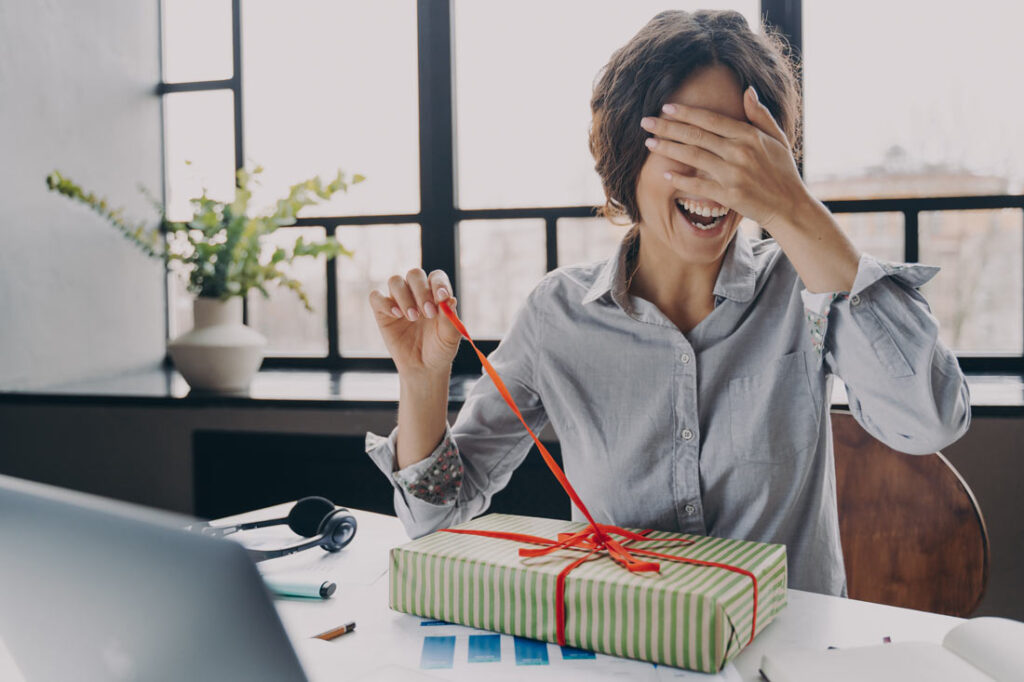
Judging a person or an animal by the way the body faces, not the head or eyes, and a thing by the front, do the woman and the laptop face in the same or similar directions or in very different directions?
very different directions

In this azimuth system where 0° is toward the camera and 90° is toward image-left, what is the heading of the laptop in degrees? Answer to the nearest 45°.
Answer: approximately 225°

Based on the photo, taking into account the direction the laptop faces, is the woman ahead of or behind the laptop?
ahead

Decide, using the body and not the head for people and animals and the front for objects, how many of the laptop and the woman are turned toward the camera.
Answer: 1

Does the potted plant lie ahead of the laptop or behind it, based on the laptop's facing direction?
ahead
